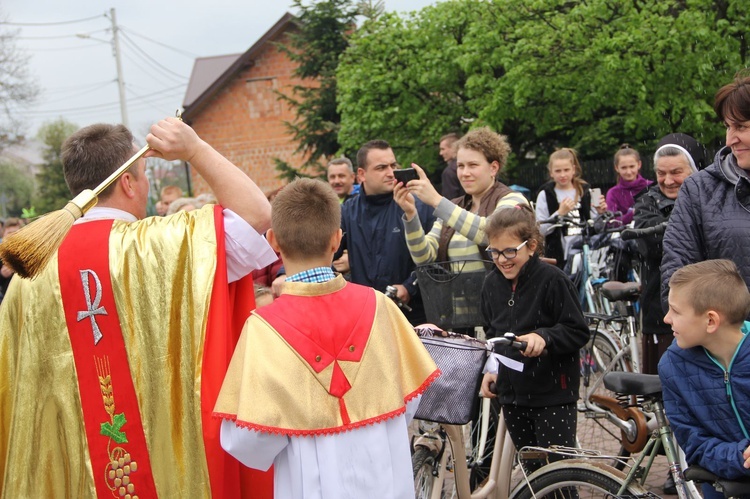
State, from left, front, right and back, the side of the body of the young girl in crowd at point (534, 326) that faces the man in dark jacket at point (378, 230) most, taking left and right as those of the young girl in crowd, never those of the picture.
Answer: right

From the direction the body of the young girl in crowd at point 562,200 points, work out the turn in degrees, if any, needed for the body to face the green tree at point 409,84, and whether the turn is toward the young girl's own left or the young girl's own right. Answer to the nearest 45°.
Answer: approximately 180°

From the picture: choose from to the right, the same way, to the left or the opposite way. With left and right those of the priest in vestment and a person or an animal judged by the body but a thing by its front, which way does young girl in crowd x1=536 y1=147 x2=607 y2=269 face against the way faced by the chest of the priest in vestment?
the opposite way

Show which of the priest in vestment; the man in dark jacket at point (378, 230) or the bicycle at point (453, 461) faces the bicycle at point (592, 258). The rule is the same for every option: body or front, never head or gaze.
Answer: the priest in vestment

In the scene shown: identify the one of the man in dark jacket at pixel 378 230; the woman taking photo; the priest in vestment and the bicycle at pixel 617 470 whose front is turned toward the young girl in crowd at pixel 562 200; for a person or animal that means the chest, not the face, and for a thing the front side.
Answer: the priest in vestment

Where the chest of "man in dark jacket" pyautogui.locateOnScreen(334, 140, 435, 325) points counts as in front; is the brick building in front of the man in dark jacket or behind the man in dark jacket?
behind

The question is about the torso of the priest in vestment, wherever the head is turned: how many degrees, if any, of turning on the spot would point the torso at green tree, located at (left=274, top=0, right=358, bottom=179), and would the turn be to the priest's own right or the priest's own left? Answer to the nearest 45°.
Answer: approximately 45° to the priest's own left

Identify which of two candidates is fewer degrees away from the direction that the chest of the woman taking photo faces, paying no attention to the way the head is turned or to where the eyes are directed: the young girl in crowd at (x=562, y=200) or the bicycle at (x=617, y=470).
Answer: the bicycle

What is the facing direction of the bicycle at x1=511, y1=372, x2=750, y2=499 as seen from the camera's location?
facing to the right of the viewer

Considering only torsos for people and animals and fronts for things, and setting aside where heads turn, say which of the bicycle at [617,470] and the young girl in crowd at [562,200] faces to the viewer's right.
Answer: the bicycle

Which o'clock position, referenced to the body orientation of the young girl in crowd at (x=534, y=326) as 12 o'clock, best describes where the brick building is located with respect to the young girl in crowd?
The brick building is roughly at 4 o'clock from the young girl in crowd.
